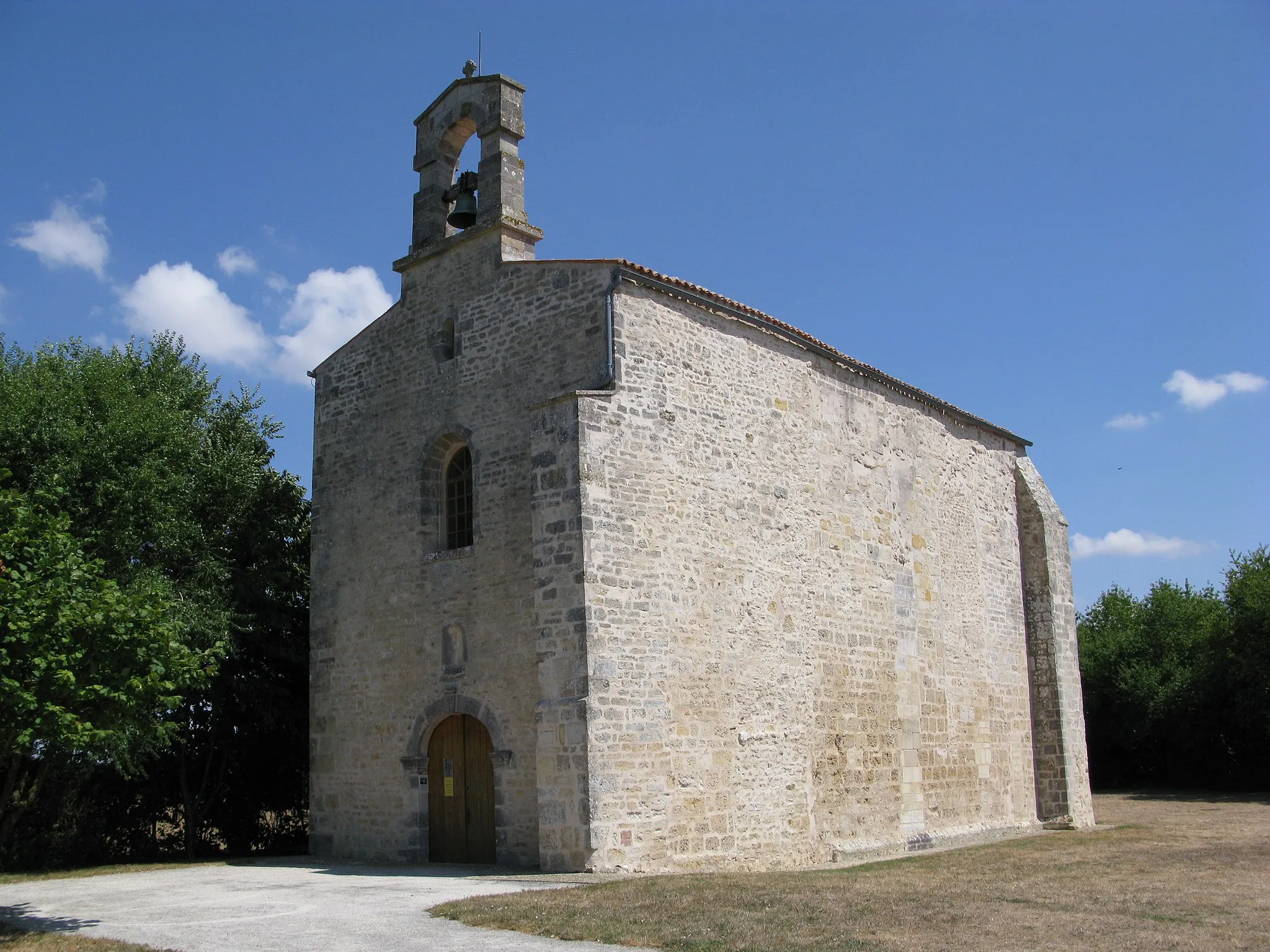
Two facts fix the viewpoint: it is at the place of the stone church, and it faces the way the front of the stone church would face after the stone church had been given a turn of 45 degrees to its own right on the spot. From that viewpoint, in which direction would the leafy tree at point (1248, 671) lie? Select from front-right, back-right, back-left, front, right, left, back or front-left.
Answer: back-right

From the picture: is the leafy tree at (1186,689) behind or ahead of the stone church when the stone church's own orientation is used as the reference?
behind

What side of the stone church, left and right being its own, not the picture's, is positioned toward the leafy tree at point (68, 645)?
front
